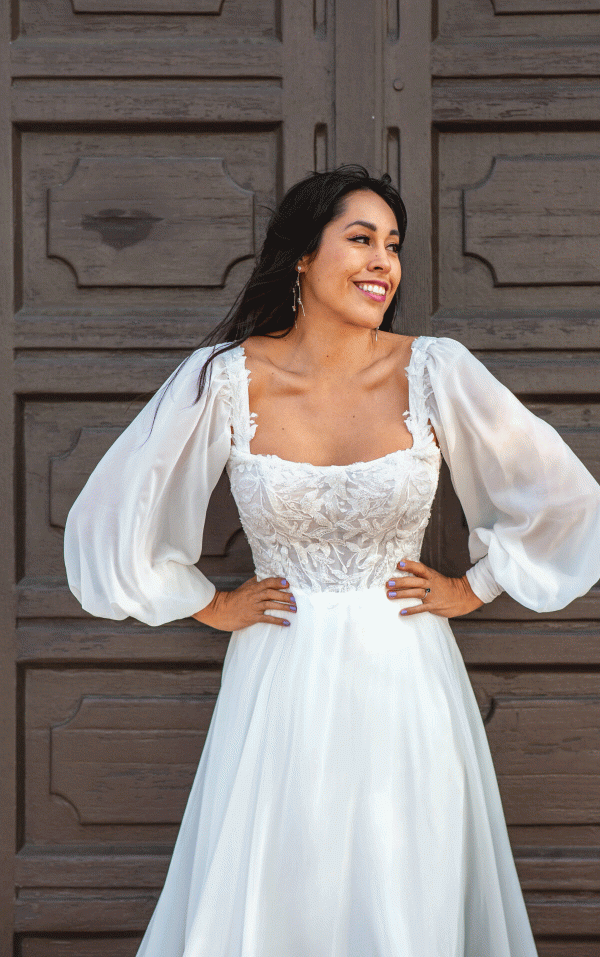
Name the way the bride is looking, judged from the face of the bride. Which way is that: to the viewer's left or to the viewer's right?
to the viewer's right

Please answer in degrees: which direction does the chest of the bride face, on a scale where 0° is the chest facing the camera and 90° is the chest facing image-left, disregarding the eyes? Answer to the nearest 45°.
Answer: approximately 0°
